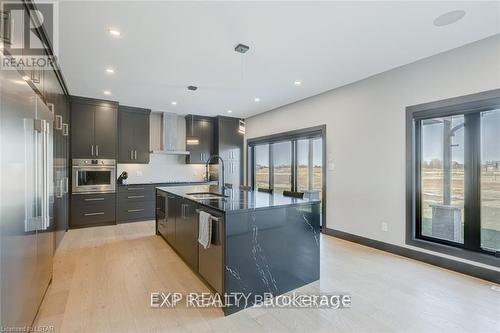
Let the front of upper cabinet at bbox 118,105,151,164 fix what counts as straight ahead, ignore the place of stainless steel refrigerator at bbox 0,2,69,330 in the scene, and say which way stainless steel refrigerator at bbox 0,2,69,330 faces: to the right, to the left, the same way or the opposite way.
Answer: to the left

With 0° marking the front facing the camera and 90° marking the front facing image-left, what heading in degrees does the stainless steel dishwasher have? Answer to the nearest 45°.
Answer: approximately 90°

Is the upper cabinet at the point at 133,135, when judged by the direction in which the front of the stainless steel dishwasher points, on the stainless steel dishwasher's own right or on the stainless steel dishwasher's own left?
on the stainless steel dishwasher's own right

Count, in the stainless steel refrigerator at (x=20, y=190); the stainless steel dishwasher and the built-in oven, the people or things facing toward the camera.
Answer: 1

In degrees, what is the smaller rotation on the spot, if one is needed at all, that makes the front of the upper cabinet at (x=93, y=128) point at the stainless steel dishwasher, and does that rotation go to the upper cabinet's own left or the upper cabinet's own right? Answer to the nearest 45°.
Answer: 0° — it already faces it

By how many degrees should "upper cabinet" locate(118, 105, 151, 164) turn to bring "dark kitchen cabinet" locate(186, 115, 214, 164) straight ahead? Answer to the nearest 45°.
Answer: approximately 90° to its left

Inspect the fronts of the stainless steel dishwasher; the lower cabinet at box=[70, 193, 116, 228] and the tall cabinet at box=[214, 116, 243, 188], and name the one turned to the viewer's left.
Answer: the stainless steel dishwasher

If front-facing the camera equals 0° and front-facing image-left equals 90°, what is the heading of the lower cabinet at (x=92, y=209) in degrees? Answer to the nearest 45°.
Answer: approximately 0°

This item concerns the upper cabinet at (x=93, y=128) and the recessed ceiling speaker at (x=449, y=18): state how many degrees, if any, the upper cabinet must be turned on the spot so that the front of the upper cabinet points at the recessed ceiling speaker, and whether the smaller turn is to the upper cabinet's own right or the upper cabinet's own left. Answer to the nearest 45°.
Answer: approximately 45° to the upper cabinet's own left

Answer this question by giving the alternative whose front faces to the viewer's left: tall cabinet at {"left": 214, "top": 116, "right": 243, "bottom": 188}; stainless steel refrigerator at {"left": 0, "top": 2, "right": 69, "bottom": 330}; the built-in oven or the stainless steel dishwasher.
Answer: the stainless steel dishwasher

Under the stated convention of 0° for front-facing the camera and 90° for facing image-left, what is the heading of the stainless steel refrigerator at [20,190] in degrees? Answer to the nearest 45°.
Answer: approximately 270°

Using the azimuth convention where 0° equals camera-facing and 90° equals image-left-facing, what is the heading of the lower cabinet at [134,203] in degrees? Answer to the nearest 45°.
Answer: approximately 0°

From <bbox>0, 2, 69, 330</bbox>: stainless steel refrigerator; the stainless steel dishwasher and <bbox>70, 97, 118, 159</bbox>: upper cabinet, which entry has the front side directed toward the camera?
the upper cabinet
